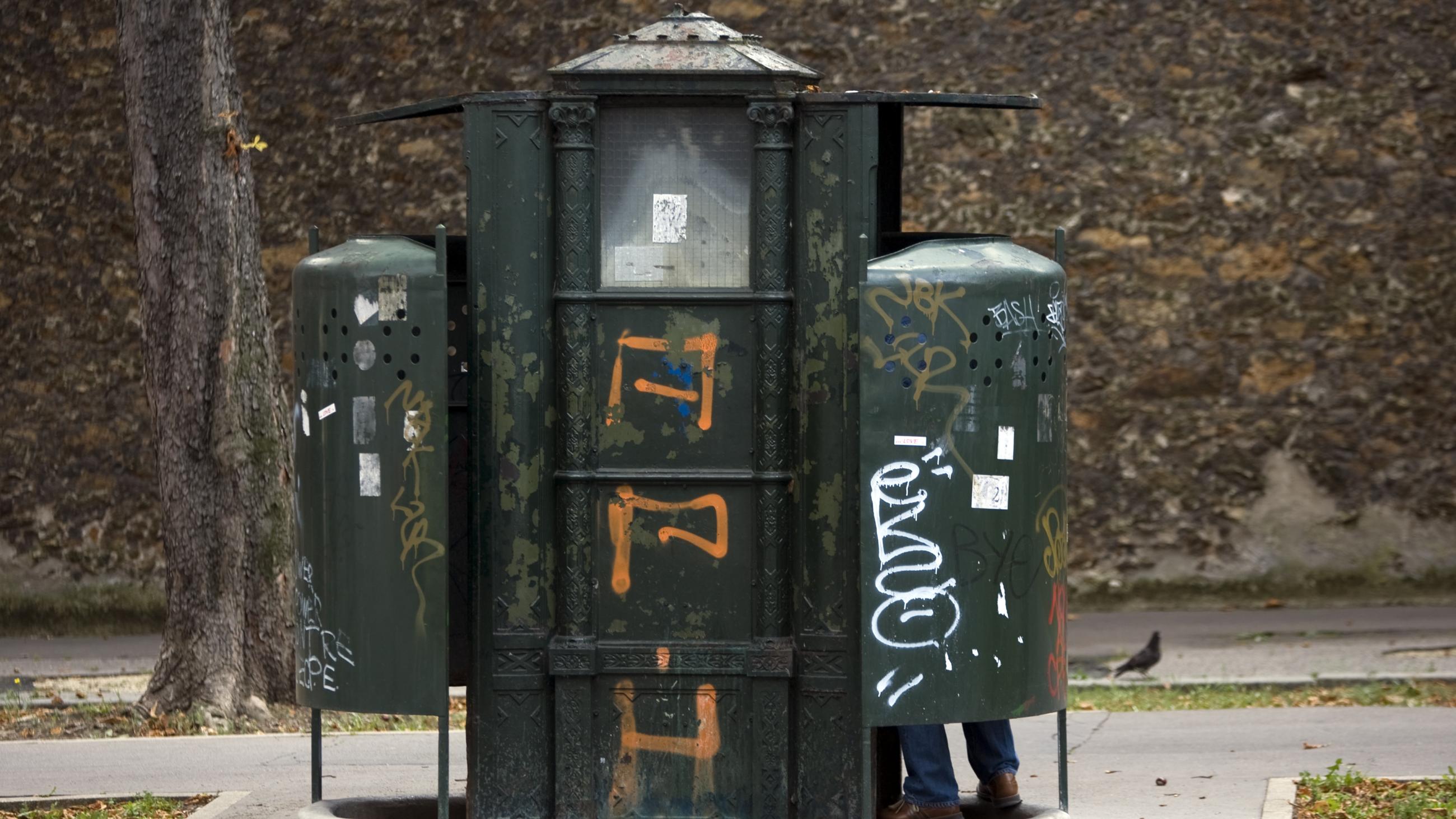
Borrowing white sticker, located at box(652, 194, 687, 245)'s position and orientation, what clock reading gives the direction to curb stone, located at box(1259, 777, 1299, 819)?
The curb stone is roughly at 8 o'clock from the white sticker.

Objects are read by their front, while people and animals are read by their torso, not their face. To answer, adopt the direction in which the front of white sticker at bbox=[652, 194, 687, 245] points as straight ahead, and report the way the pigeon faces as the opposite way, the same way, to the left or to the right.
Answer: to the left

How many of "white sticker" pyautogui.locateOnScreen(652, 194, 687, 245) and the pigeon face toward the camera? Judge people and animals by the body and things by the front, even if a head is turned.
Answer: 1

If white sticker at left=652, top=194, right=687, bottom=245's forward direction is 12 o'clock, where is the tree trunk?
The tree trunk is roughly at 5 o'clock from the white sticker.

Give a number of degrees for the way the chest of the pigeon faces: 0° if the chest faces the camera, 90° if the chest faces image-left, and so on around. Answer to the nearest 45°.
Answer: approximately 270°

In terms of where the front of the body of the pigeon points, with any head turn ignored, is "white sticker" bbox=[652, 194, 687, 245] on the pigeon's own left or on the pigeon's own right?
on the pigeon's own right

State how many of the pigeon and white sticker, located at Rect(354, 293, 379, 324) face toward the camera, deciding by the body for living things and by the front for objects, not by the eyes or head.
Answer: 1

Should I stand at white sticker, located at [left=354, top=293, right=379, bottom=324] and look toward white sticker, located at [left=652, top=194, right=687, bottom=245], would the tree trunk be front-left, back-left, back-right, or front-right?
back-left

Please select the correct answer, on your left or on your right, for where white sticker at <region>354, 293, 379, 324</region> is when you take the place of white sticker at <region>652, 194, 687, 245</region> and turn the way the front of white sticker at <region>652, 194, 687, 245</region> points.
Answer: on your right

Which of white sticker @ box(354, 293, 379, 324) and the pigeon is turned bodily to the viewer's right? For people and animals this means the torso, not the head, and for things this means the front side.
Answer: the pigeon
